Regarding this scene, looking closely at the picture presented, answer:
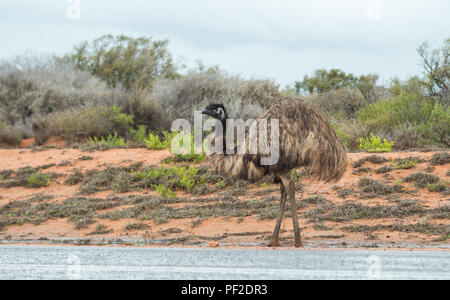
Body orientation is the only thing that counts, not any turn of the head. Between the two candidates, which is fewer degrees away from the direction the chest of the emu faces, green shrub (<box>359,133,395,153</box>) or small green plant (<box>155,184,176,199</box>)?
the small green plant

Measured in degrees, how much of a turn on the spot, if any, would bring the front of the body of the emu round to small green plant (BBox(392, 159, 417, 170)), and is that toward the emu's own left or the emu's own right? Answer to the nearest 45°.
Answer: approximately 135° to the emu's own right

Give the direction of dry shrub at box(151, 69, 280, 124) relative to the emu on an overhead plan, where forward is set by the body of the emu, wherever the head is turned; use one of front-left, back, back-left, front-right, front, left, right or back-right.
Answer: right

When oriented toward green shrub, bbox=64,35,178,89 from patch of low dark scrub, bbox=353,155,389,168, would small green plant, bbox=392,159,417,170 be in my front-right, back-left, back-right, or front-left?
back-right

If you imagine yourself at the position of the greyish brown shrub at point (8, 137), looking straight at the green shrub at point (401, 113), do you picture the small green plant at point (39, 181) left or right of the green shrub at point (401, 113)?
right

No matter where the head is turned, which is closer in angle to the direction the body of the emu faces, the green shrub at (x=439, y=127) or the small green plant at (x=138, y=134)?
the small green plant

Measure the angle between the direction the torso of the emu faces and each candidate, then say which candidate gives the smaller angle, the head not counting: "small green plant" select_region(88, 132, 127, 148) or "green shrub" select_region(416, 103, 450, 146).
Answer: the small green plant

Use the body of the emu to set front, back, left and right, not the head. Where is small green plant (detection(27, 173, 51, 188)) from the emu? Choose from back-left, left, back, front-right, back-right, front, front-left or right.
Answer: front-right

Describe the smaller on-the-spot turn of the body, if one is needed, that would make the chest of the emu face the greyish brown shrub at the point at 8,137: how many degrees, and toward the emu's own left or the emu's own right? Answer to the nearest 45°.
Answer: approximately 45° to the emu's own right

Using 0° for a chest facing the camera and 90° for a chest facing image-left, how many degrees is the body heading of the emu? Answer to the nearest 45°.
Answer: approximately 90°

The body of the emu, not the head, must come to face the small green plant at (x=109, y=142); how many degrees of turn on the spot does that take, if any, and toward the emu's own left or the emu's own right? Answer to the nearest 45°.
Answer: approximately 45° to the emu's own right

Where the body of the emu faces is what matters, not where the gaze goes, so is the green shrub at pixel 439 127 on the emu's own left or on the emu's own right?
on the emu's own right

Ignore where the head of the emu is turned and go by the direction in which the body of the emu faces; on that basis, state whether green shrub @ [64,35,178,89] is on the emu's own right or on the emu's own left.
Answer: on the emu's own right
